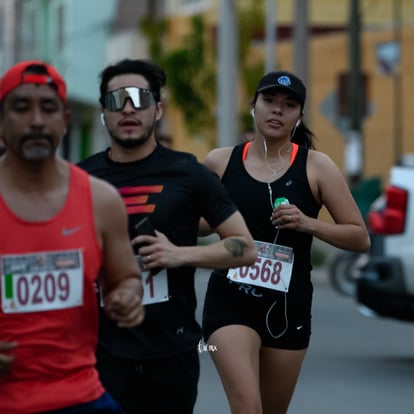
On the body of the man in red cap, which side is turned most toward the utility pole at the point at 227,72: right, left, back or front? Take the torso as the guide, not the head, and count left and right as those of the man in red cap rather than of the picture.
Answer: back

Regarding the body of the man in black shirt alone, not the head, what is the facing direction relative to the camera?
toward the camera

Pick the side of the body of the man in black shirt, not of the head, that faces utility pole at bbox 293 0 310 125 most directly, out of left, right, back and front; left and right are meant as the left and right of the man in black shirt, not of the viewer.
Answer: back

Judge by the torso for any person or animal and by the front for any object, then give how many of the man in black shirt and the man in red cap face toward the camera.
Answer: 2

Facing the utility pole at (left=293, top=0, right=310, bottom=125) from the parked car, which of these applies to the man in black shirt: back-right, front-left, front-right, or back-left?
back-left

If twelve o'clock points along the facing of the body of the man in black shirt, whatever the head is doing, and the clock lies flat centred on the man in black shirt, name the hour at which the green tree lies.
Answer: The green tree is roughly at 6 o'clock from the man in black shirt.

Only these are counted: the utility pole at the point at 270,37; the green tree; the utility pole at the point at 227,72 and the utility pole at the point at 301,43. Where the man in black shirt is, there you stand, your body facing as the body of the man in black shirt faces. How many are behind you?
4

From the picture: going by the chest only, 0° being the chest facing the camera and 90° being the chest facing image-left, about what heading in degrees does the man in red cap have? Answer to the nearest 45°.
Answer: approximately 0°

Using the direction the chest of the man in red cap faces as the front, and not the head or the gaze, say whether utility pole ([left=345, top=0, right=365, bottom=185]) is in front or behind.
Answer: behind

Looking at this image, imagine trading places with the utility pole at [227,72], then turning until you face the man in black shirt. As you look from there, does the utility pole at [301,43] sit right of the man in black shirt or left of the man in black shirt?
left

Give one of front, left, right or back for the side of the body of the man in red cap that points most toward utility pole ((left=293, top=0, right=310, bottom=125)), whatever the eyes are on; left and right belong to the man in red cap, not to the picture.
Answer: back
